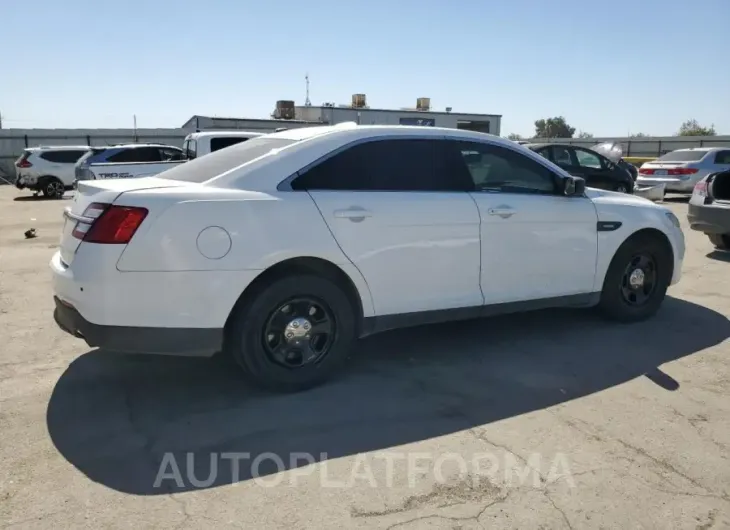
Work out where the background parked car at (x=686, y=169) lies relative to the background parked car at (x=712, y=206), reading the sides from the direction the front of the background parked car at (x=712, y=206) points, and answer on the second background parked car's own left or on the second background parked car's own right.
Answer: on the second background parked car's own left

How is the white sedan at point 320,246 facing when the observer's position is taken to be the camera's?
facing away from the viewer and to the right of the viewer

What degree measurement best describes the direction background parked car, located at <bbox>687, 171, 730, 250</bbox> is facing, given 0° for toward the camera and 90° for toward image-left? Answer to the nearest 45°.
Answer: approximately 225°

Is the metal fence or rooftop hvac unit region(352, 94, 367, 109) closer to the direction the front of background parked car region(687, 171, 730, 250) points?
the metal fence

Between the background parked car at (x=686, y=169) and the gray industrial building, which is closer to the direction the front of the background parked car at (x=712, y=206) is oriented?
the background parked car

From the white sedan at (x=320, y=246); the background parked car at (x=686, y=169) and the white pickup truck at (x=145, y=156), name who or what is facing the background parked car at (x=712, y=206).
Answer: the white sedan

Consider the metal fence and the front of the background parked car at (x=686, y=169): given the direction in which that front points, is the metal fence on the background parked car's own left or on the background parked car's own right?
on the background parked car's own left

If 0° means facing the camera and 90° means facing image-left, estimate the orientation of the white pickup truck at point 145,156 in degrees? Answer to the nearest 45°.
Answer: approximately 225°

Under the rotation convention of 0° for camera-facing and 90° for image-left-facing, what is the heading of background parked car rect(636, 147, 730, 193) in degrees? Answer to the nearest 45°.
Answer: approximately 225°

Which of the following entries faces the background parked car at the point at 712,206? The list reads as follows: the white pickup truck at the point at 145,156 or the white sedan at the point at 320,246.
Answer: the white sedan
